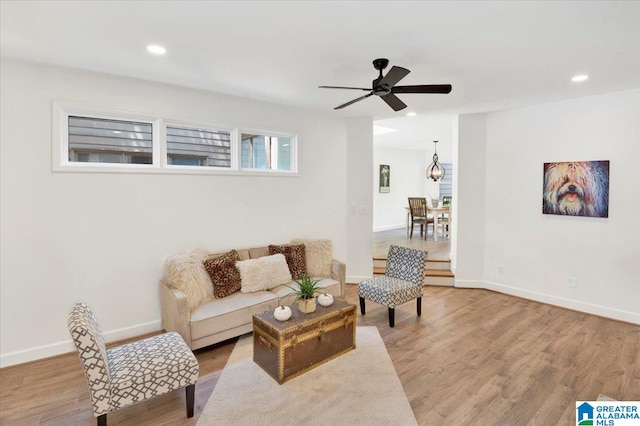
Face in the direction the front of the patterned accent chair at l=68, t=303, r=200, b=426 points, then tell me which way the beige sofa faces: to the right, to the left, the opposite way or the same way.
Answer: to the right

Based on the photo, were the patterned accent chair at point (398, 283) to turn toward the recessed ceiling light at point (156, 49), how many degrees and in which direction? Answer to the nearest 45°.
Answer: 0° — it already faces it

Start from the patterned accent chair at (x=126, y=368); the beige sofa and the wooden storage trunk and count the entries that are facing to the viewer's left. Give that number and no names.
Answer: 0

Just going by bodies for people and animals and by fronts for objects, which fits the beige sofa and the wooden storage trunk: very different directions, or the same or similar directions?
same or similar directions

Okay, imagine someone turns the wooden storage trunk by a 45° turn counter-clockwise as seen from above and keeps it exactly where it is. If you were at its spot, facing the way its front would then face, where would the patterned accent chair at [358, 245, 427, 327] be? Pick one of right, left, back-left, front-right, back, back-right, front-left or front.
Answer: front-left

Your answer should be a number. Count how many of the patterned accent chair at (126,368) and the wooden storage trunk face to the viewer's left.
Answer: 0

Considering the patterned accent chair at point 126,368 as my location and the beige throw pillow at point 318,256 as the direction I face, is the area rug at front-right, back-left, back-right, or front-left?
front-right

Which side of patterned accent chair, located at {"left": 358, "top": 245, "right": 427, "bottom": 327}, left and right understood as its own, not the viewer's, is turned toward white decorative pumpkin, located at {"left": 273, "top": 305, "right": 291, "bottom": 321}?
front

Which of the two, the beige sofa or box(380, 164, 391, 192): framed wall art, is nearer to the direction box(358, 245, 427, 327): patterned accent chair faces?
the beige sofa

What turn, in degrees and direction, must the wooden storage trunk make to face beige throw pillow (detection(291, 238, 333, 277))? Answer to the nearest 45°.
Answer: approximately 135° to its left

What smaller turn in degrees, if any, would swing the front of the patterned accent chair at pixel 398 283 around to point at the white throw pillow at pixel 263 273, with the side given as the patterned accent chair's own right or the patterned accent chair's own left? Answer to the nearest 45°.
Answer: approximately 45° to the patterned accent chair's own right

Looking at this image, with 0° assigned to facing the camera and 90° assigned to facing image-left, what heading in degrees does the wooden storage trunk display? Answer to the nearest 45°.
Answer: approximately 315°

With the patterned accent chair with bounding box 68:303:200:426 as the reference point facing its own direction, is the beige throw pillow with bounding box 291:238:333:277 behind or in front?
in front

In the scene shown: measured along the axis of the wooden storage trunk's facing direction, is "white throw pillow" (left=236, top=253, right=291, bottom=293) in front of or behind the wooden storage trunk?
behind

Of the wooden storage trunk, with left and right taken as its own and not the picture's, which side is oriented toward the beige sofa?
back

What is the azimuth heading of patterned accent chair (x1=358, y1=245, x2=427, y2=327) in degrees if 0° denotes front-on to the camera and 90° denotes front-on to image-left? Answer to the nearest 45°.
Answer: approximately 45°

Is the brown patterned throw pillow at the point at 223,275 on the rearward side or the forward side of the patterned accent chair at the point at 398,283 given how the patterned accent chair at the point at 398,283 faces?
on the forward side
